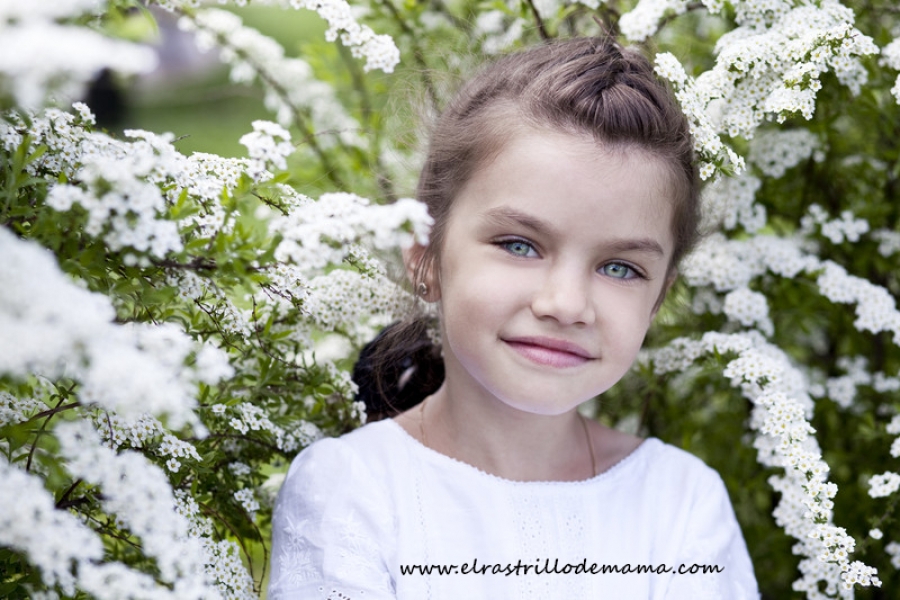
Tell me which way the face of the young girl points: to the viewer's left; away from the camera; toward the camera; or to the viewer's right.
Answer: toward the camera

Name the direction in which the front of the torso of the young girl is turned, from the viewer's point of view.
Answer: toward the camera
